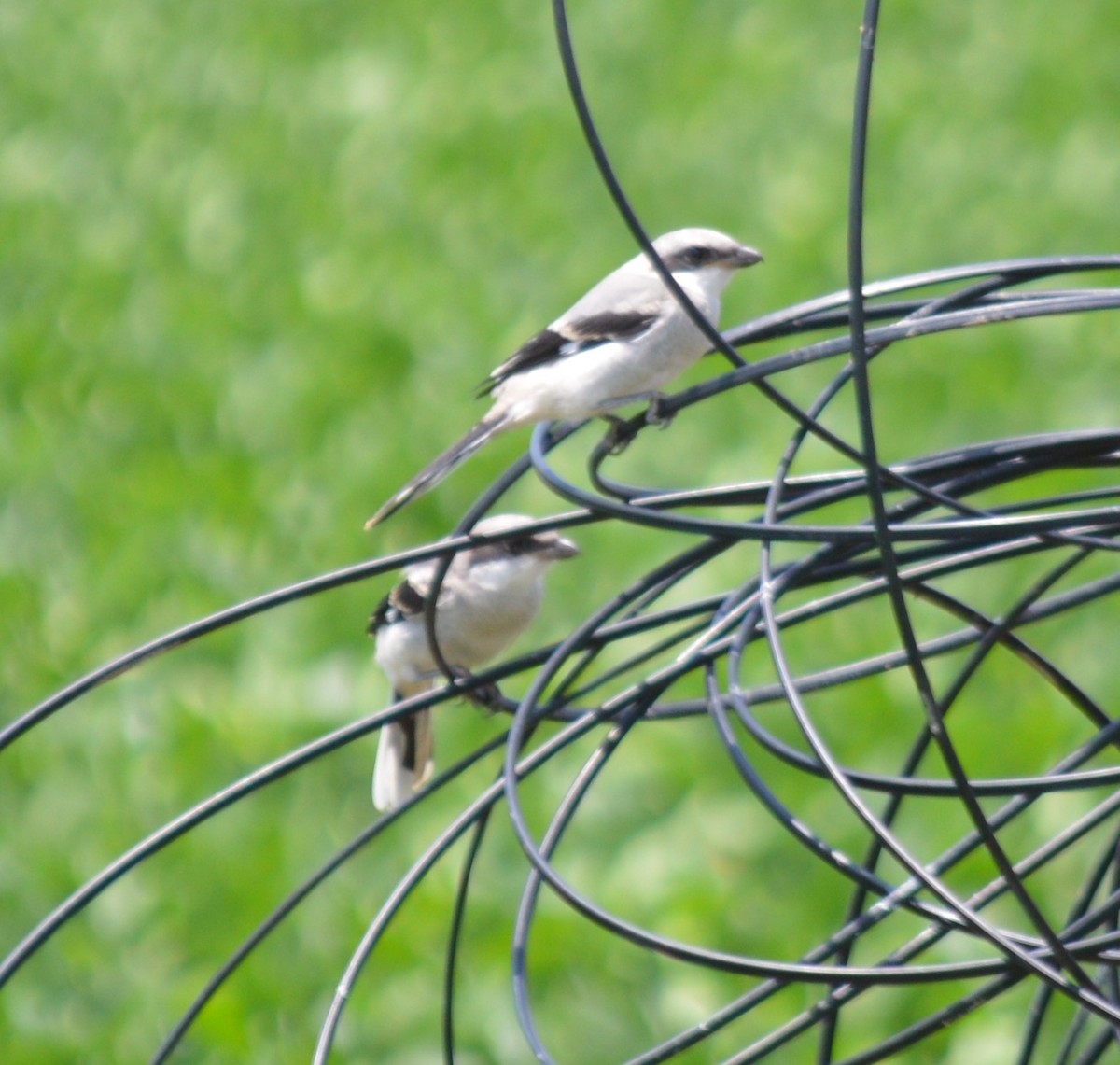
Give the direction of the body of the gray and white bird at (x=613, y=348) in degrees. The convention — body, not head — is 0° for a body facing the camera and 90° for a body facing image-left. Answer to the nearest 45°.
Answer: approximately 270°
